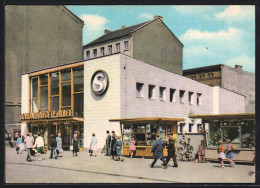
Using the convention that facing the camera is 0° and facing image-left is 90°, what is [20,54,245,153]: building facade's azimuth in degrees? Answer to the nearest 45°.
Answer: approximately 45°
